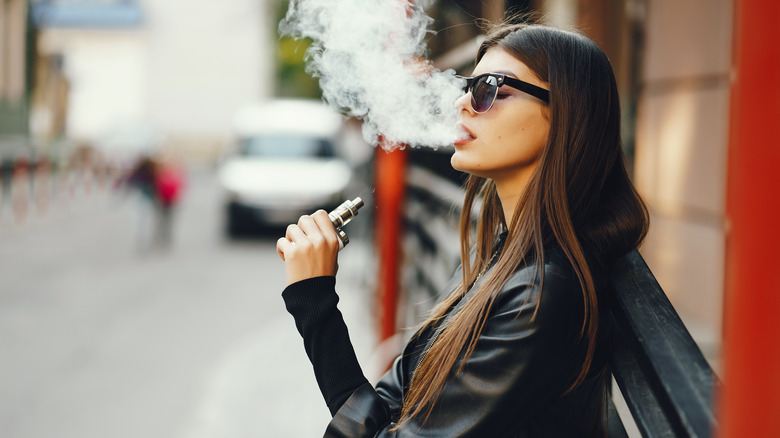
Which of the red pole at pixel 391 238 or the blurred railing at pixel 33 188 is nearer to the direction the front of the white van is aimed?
the red pole

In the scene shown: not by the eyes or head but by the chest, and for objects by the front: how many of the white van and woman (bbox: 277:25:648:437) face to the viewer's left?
1

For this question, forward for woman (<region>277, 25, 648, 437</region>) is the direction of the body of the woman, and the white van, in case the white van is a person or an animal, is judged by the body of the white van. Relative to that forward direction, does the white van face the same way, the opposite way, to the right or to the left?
to the left

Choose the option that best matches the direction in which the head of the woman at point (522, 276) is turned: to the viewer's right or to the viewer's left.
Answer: to the viewer's left

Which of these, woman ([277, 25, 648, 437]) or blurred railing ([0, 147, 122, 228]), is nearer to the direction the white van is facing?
the woman

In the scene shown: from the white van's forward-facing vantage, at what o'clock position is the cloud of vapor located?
The cloud of vapor is roughly at 12 o'clock from the white van.

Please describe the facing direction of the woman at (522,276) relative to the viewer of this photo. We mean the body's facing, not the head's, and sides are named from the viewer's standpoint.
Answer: facing to the left of the viewer

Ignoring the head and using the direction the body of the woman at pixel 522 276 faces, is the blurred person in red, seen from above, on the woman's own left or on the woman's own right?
on the woman's own right

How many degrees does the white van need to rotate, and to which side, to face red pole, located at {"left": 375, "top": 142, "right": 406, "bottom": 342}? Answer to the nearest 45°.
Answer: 0° — it already faces it

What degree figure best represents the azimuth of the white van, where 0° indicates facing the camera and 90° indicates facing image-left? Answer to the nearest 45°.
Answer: approximately 0°

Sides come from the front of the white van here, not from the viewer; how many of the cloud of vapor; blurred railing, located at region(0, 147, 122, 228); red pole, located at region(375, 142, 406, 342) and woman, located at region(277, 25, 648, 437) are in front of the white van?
3

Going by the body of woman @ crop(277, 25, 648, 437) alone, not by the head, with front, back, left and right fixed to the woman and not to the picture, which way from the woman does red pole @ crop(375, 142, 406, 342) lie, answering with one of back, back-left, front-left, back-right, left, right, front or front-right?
right

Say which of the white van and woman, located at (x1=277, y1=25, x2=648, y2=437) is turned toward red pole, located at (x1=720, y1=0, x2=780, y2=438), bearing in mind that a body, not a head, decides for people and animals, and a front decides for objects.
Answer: the white van

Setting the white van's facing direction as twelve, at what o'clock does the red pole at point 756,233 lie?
The red pole is roughly at 12 o'clock from the white van.
